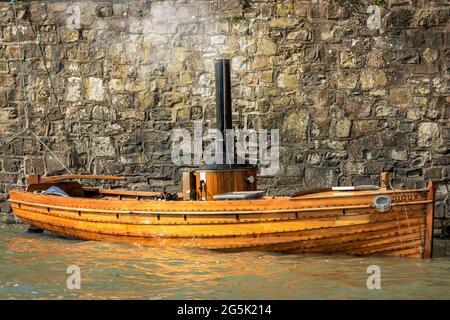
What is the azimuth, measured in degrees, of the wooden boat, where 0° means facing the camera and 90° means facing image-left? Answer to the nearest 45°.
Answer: approximately 270°
